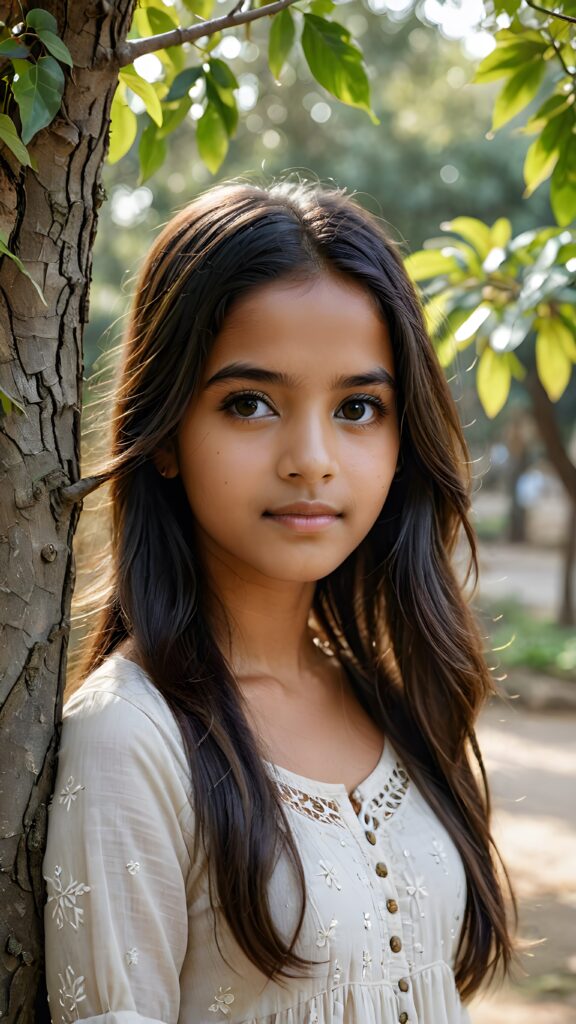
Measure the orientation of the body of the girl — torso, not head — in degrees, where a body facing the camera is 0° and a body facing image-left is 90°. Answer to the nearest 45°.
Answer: approximately 315°

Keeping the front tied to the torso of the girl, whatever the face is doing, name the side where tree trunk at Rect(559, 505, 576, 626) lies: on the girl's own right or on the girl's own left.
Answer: on the girl's own left
